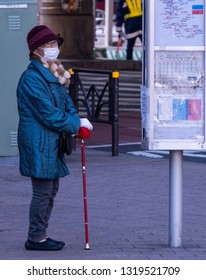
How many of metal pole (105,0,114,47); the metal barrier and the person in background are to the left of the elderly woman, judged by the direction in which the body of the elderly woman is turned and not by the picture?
3

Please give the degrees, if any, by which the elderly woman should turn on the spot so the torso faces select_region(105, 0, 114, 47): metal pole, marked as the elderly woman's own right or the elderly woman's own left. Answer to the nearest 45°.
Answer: approximately 90° to the elderly woman's own left

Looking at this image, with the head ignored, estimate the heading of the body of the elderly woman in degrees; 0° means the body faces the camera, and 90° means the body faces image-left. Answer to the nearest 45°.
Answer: approximately 270°

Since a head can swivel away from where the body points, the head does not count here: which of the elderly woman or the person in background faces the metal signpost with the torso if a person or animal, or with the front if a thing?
the elderly woman

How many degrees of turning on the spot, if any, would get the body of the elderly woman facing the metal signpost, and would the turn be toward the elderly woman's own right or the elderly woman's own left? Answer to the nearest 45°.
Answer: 0° — they already face it

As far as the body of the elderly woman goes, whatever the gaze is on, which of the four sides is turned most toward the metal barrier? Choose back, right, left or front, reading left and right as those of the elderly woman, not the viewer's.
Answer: left
